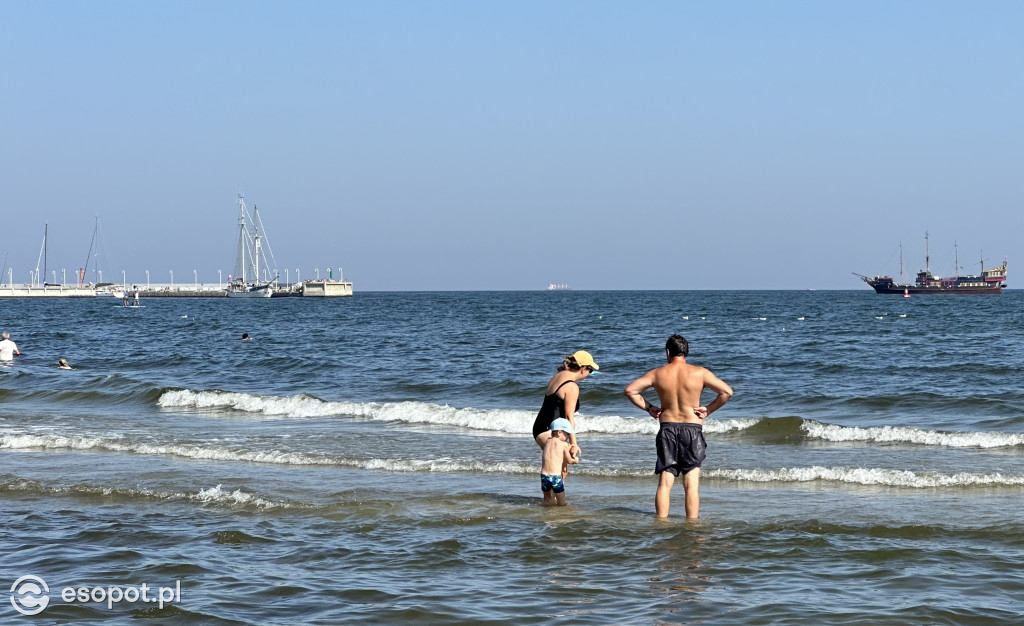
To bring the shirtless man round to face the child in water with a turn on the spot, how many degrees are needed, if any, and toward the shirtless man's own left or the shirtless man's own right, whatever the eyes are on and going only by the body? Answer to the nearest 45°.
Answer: approximately 45° to the shirtless man's own left

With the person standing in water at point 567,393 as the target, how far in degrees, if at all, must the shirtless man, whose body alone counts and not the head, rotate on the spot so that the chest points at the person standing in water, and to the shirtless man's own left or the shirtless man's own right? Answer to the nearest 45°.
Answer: approximately 45° to the shirtless man's own left

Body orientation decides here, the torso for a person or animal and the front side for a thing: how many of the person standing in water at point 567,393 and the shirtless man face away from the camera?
1

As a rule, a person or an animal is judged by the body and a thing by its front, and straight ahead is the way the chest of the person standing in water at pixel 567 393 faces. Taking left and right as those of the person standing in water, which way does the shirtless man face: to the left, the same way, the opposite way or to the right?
to the left

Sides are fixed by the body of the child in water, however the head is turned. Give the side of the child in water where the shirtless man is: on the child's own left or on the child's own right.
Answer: on the child's own right

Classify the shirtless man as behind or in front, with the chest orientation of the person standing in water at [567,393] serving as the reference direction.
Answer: in front

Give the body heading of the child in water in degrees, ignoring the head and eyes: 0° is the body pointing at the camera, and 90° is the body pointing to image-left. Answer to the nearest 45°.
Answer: approximately 225°

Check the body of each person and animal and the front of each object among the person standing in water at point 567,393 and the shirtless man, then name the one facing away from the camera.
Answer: the shirtless man

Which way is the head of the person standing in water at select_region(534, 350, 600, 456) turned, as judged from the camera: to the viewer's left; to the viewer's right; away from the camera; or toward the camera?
to the viewer's right

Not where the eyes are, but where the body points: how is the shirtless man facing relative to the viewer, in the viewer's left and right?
facing away from the viewer

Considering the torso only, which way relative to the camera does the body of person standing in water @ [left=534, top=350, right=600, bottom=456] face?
to the viewer's right
